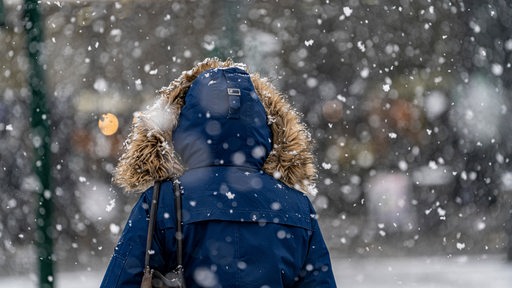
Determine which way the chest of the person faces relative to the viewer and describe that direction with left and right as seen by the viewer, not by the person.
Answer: facing away from the viewer

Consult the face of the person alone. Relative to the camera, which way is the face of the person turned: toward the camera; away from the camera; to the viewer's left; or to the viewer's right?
away from the camera

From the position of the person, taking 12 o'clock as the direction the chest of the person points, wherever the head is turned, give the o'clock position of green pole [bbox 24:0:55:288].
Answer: The green pole is roughly at 11 o'clock from the person.
